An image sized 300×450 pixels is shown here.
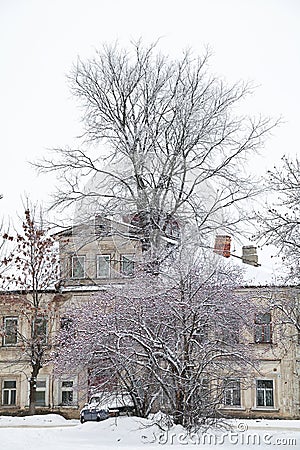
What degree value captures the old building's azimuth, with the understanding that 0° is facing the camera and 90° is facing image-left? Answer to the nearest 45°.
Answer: approximately 0°

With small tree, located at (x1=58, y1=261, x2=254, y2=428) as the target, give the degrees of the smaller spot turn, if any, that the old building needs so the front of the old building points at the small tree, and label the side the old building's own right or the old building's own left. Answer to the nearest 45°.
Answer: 0° — it already faces it
